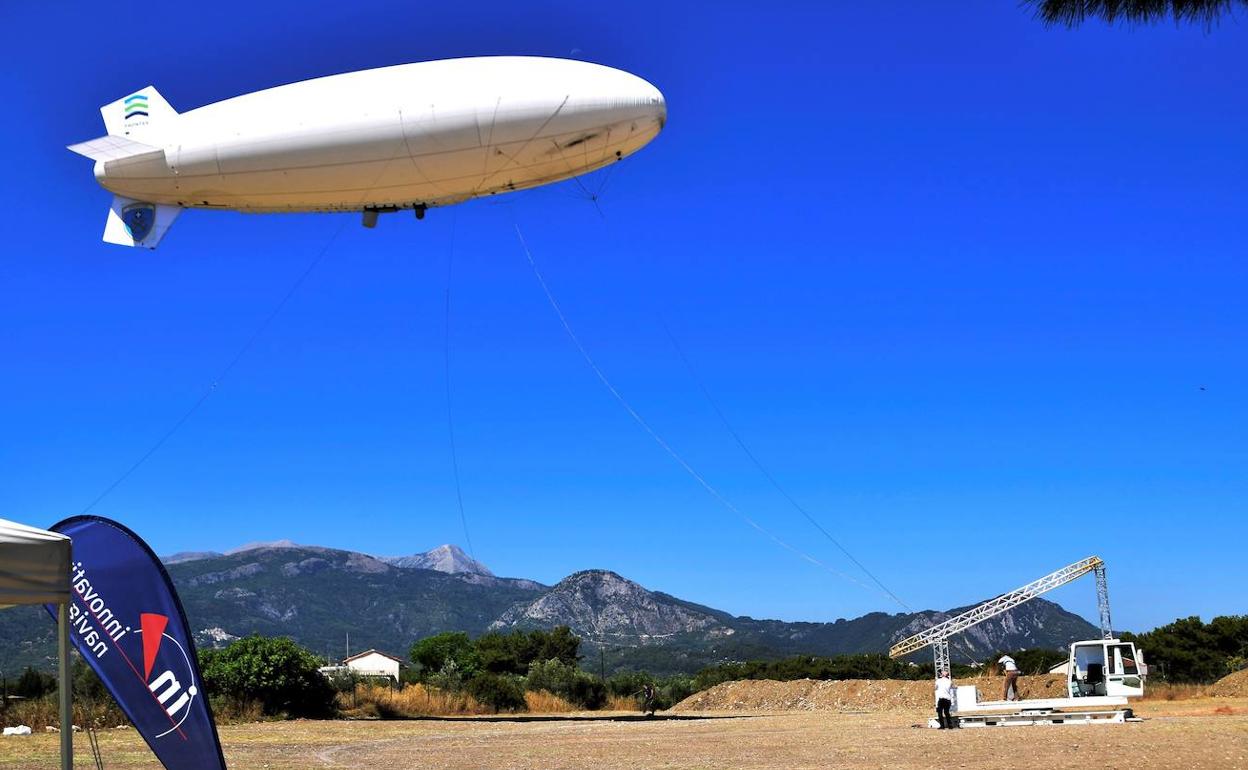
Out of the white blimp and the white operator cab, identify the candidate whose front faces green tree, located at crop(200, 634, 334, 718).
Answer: the white operator cab

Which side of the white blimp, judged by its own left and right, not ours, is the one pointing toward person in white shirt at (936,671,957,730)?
front

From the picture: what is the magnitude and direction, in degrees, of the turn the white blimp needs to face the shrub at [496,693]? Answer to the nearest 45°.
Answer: approximately 90° to its left

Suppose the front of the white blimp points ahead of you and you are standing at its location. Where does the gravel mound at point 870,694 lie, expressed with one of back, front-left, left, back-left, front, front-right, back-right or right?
front-left

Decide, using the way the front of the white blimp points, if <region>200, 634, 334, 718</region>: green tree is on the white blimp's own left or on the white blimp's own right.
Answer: on the white blimp's own left

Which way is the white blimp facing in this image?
to the viewer's right

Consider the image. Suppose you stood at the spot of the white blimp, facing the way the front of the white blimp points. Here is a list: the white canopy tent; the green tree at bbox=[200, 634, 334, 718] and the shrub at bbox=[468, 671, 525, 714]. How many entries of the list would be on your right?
1

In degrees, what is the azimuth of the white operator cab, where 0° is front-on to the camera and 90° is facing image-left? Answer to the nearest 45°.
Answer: approximately 90°

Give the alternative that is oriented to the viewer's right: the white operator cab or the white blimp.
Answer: the white blimp

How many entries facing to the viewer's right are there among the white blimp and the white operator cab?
1
